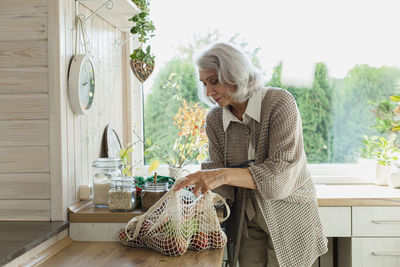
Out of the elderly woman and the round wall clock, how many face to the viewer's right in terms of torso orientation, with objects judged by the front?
1

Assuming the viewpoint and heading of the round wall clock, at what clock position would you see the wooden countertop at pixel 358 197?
The wooden countertop is roughly at 12 o'clock from the round wall clock.

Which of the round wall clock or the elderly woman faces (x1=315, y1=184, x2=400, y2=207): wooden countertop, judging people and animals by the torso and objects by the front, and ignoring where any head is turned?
the round wall clock

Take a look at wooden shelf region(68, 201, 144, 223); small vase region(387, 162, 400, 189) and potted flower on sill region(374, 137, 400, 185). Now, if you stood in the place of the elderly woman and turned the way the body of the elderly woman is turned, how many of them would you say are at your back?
2

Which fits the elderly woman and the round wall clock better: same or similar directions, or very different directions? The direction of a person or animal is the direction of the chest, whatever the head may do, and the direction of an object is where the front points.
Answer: very different directions

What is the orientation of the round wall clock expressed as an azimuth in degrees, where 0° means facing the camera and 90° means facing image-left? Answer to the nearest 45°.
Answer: approximately 270°

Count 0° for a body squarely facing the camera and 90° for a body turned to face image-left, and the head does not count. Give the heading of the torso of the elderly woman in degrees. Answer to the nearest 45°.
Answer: approximately 45°

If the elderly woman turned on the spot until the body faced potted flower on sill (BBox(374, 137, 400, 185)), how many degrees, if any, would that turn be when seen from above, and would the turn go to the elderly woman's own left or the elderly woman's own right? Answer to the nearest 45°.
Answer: approximately 180°
